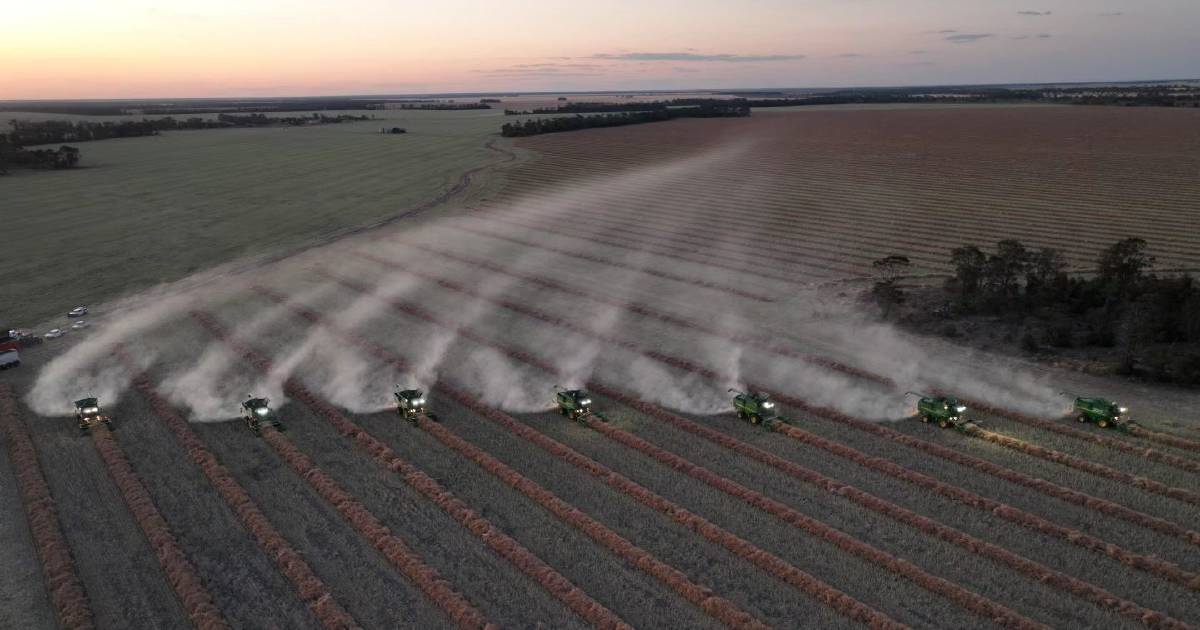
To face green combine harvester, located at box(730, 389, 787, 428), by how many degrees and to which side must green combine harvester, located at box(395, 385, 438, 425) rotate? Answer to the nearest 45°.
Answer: approximately 45° to its left

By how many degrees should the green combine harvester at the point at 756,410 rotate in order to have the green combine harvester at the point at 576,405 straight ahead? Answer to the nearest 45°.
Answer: approximately 135° to its right

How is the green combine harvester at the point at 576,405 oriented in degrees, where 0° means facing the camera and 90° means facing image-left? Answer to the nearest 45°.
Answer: approximately 315°

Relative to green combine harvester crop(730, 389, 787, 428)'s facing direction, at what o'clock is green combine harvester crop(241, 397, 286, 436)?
green combine harvester crop(241, 397, 286, 436) is roughly at 4 o'clock from green combine harvester crop(730, 389, 787, 428).

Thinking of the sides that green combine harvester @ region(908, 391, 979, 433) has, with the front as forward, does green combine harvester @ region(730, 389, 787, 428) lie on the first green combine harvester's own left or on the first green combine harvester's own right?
on the first green combine harvester's own right

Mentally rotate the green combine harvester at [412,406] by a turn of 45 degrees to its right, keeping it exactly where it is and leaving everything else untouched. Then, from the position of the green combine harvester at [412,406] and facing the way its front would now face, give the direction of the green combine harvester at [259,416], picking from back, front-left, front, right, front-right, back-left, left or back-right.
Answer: right

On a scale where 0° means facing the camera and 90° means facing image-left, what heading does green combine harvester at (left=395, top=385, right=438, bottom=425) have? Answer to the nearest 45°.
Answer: approximately 315°

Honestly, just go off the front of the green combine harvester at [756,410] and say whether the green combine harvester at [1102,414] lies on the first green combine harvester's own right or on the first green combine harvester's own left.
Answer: on the first green combine harvester's own left

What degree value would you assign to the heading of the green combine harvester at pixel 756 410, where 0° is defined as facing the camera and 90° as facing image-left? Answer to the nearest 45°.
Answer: approximately 315°

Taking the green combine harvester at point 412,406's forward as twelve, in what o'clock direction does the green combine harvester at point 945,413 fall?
the green combine harvester at point 945,413 is roughly at 11 o'clock from the green combine harvester at point 412,406.

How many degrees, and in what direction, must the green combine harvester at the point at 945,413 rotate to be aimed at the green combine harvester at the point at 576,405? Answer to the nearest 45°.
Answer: approximately 135° to its right

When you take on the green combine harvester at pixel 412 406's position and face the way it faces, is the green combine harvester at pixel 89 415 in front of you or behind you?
behind
